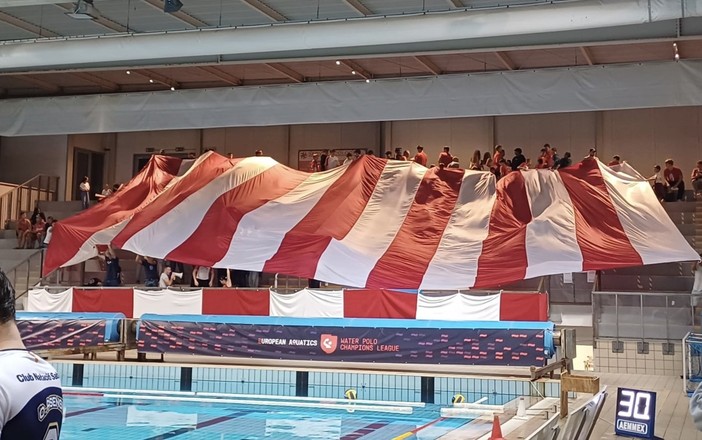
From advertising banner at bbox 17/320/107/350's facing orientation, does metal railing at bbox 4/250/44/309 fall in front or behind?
behind

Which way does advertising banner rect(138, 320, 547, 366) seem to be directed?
toward the camera

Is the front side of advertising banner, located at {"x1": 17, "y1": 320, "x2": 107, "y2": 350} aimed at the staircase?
no

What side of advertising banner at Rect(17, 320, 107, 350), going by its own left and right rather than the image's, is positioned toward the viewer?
front

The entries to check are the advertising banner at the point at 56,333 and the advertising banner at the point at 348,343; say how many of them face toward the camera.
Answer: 2

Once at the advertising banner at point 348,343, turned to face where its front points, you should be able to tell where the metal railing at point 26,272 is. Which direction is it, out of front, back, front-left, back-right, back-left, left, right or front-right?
back-right

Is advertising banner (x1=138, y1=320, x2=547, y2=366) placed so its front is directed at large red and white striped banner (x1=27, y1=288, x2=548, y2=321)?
no

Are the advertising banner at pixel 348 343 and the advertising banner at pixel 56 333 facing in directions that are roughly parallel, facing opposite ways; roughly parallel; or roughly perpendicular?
roughly parallel

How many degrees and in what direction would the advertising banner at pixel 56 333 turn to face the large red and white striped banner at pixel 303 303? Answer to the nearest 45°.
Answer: approximately 90° to its left

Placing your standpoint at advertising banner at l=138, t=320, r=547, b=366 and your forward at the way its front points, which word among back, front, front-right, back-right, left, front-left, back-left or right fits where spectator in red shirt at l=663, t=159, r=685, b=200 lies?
back-left

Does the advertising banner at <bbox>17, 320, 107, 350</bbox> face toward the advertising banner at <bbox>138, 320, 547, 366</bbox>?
no

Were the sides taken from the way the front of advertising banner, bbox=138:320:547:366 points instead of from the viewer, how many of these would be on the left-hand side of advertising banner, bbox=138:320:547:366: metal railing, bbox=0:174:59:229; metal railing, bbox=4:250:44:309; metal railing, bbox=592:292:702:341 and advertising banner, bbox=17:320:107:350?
1

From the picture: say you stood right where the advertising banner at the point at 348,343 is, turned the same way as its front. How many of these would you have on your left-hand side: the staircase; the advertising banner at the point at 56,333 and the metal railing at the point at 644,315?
1

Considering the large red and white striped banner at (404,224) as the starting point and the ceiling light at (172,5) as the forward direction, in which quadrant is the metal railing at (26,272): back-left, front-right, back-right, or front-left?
front-right
